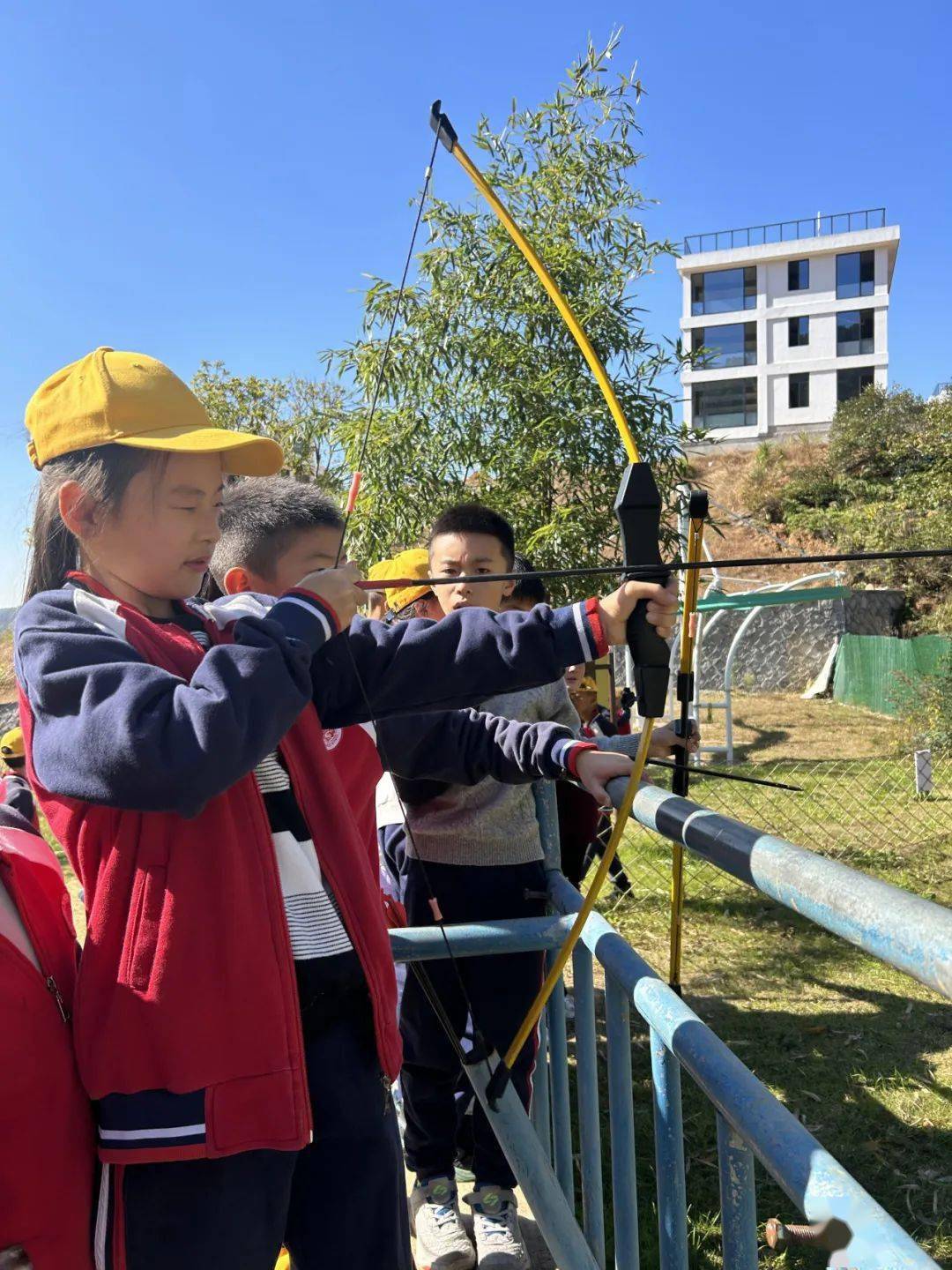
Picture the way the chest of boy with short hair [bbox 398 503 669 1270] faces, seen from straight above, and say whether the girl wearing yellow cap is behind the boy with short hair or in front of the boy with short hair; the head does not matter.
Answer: in front

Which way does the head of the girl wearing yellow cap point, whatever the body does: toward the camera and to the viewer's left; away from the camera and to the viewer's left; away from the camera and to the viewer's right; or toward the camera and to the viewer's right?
toward the camera and to the viewer's right

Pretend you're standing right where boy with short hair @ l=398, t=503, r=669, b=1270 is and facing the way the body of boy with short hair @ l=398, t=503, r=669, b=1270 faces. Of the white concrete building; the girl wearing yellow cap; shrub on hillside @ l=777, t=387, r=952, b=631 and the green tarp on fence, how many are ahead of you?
1

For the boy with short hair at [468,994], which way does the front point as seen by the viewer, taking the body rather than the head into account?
toward the camera

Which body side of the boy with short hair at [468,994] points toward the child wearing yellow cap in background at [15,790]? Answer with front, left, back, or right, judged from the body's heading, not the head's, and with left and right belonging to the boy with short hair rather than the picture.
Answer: right

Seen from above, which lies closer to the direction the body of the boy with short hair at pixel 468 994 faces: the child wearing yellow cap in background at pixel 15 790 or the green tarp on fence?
the child wearing yellow cap in background

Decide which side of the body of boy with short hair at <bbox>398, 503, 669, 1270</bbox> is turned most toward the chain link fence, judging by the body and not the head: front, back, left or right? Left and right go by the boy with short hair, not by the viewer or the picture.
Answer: back

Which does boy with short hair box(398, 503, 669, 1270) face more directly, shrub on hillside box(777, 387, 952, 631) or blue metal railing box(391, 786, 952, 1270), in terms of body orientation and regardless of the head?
the blue metal railing

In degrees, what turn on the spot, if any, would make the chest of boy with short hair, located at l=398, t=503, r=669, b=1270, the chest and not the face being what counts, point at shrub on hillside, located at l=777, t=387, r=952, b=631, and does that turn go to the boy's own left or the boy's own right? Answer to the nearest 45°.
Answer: approximately 180°

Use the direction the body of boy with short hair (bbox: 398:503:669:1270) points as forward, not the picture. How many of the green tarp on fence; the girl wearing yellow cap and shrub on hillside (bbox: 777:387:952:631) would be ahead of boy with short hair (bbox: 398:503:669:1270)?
1

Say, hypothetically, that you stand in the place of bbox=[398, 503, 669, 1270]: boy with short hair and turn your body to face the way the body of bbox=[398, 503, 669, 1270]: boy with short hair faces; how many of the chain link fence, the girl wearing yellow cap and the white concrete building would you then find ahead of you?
1

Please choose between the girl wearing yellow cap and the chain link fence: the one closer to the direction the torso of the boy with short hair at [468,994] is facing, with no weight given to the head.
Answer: the girl wearing yellow cap

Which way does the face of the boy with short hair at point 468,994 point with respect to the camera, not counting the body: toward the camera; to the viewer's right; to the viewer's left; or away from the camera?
toward the camera

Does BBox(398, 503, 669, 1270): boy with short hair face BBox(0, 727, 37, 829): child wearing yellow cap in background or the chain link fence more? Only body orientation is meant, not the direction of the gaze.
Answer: the child wearing yellow cap in background

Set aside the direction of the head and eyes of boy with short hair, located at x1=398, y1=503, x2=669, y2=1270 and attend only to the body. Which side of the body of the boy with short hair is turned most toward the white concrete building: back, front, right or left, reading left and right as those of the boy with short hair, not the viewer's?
back
